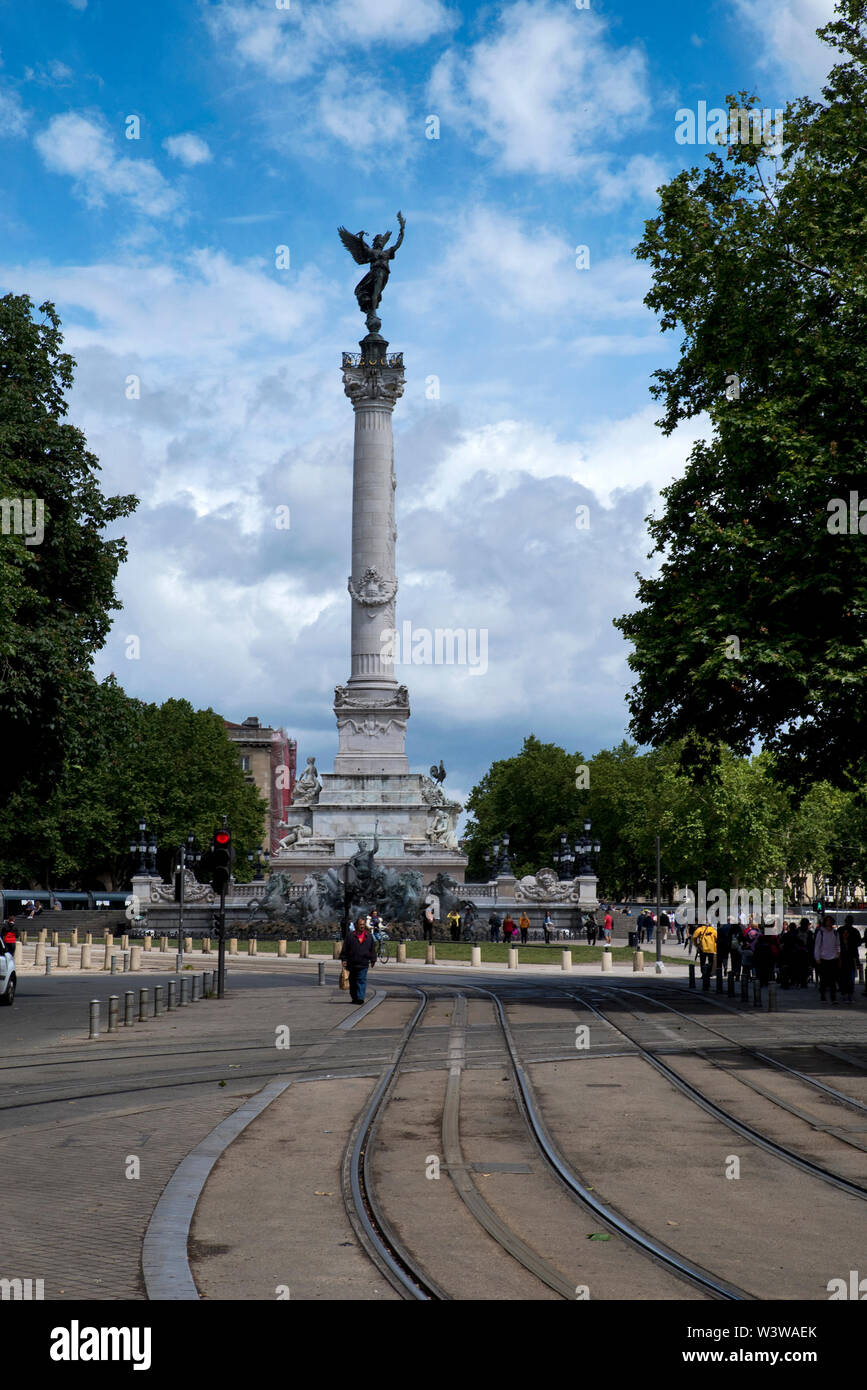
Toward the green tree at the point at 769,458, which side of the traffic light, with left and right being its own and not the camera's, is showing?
left

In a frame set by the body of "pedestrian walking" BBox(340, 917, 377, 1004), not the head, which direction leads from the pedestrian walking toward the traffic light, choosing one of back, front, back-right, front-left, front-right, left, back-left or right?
right

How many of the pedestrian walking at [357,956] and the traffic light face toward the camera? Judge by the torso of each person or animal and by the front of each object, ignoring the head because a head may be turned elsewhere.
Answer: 2

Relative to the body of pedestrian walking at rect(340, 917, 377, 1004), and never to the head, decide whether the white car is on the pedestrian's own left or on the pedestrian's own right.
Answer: on the pedestrian's own right

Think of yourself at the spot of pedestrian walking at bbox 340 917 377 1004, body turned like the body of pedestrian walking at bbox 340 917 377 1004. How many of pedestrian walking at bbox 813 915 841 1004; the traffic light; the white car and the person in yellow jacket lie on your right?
2

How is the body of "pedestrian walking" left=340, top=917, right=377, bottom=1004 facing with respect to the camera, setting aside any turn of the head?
toward the camera

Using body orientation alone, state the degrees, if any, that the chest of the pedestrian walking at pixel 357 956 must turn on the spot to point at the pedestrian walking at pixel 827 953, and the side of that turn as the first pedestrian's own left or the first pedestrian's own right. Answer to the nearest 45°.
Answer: approximately 90° to the first pedestrian's own left

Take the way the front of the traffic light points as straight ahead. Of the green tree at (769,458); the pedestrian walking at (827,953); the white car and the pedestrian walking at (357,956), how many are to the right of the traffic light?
1

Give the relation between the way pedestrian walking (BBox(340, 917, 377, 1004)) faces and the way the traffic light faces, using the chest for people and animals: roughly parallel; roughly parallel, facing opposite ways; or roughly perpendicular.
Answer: roughly parallel
